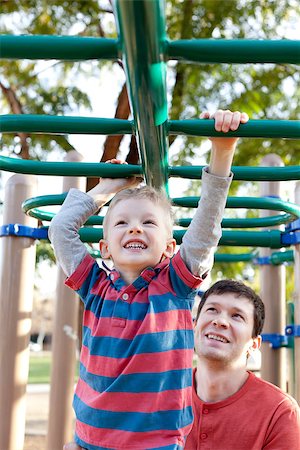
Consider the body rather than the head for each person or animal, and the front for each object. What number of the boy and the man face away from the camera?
0

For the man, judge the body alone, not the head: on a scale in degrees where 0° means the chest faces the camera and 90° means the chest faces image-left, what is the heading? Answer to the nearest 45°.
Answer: approximately 45°
